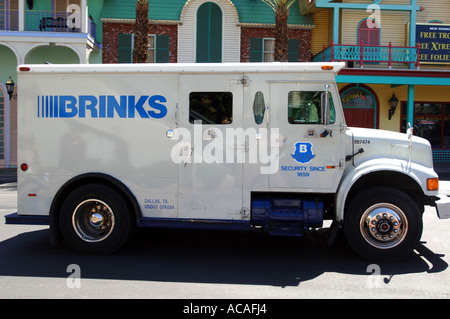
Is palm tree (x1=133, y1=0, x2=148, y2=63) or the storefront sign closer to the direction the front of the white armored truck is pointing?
the storefront sign

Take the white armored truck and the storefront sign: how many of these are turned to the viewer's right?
1

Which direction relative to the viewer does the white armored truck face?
to the viewer's right

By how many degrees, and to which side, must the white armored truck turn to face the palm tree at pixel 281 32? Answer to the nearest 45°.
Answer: approximately 90° to its left

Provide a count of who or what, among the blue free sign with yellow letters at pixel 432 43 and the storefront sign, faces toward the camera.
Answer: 2

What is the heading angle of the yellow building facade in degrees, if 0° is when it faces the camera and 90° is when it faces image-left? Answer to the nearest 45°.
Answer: approximately 0°
